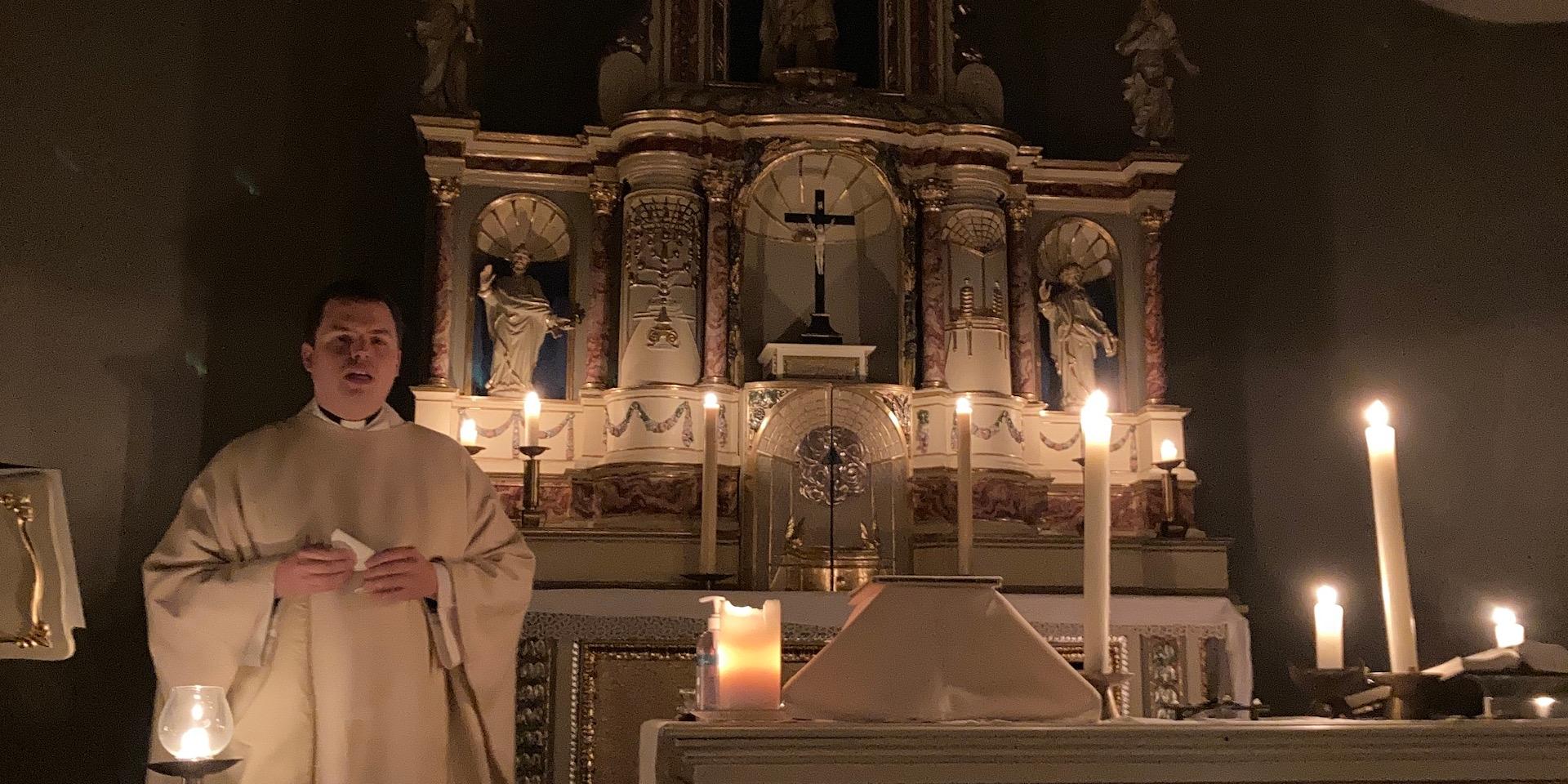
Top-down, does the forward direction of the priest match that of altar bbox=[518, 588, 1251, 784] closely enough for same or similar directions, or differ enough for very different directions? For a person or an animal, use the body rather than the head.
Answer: same or similar directions

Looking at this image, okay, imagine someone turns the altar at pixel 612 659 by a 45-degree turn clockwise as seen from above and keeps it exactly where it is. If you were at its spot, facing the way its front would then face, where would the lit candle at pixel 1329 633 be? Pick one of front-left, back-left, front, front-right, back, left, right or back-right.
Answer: left

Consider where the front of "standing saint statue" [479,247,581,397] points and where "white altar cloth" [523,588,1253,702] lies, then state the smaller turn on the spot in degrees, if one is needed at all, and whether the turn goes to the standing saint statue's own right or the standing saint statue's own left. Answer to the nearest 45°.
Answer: approximately 45° to the standing saint statue's own left

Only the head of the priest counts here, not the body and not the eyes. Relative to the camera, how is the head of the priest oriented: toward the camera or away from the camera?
toward the camera

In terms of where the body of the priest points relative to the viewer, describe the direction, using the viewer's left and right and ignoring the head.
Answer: facing the viewer

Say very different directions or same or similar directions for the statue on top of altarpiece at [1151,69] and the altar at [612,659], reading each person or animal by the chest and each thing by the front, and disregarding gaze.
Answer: same or similar directions

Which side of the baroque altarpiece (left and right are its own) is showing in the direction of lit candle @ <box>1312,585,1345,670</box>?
front

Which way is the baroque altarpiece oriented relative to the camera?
toward the camera

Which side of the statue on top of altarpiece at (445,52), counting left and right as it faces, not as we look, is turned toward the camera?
front

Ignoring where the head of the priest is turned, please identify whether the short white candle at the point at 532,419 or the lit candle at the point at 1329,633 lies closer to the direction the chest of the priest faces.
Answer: the lit candle

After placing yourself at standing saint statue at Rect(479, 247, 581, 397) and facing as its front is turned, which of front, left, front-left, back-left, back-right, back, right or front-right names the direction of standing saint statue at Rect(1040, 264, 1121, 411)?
left

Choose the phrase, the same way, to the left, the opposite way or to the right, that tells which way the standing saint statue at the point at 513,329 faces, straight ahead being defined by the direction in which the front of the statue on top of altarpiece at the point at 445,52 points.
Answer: the same way

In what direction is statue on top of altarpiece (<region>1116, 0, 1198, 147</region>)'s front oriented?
toward the camera
